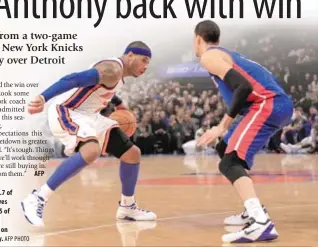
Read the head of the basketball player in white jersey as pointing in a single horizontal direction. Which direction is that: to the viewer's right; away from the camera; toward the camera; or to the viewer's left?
to the viewer's right

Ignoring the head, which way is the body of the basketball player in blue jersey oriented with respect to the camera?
to the viewer's left

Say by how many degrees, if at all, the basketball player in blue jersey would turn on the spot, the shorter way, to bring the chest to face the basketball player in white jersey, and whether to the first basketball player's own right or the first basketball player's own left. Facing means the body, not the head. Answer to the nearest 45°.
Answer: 0° — they already face them
